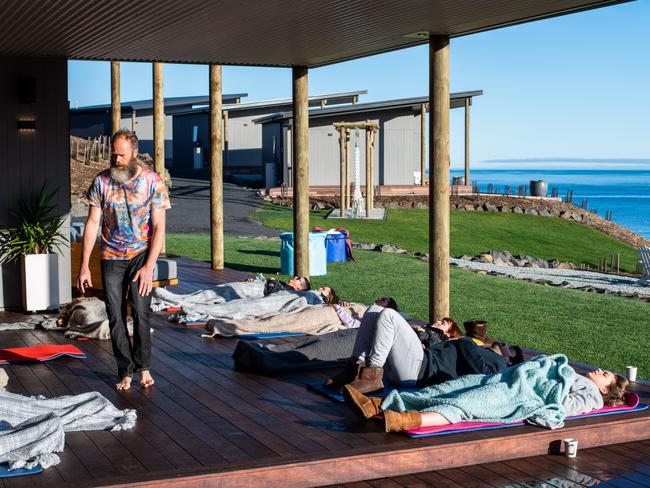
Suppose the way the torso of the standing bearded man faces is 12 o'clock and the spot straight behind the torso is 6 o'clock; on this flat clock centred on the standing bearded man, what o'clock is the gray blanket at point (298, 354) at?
The gray blanket is roughly at 8 o'clock from the standing bearded man.

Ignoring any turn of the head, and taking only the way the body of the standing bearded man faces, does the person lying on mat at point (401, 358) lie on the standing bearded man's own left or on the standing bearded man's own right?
on the standing bearded man's own left

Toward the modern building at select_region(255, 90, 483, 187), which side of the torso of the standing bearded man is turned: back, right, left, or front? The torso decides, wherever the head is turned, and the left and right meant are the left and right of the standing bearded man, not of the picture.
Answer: back

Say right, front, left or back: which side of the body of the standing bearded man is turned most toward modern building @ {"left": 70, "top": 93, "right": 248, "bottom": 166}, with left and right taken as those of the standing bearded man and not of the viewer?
back

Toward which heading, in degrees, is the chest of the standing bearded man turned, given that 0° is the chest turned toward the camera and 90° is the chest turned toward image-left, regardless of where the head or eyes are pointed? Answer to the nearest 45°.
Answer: approximately 0°

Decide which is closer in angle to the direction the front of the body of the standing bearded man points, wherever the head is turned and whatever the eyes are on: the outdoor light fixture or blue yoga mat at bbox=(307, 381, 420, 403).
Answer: the blue yoga mat

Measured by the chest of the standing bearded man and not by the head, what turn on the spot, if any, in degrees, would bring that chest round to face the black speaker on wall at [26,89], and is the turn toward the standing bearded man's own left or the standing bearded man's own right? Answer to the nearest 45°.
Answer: approximately 180°

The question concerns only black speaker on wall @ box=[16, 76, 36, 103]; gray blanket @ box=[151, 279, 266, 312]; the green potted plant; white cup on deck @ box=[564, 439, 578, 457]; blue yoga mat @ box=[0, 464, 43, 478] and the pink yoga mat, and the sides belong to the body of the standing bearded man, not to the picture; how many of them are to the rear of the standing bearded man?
3

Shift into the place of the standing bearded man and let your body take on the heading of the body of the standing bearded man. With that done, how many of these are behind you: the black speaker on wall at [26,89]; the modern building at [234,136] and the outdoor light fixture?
3

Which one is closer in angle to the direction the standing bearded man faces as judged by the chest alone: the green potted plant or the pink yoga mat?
the pink yoga mat

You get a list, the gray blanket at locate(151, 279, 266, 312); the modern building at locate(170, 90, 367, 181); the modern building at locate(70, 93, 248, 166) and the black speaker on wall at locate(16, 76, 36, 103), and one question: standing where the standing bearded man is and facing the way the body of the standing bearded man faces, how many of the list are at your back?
4

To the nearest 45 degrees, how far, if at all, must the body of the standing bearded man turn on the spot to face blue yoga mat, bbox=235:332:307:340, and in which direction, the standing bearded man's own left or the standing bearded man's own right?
approximately 135° to the standing bearded man's own left
